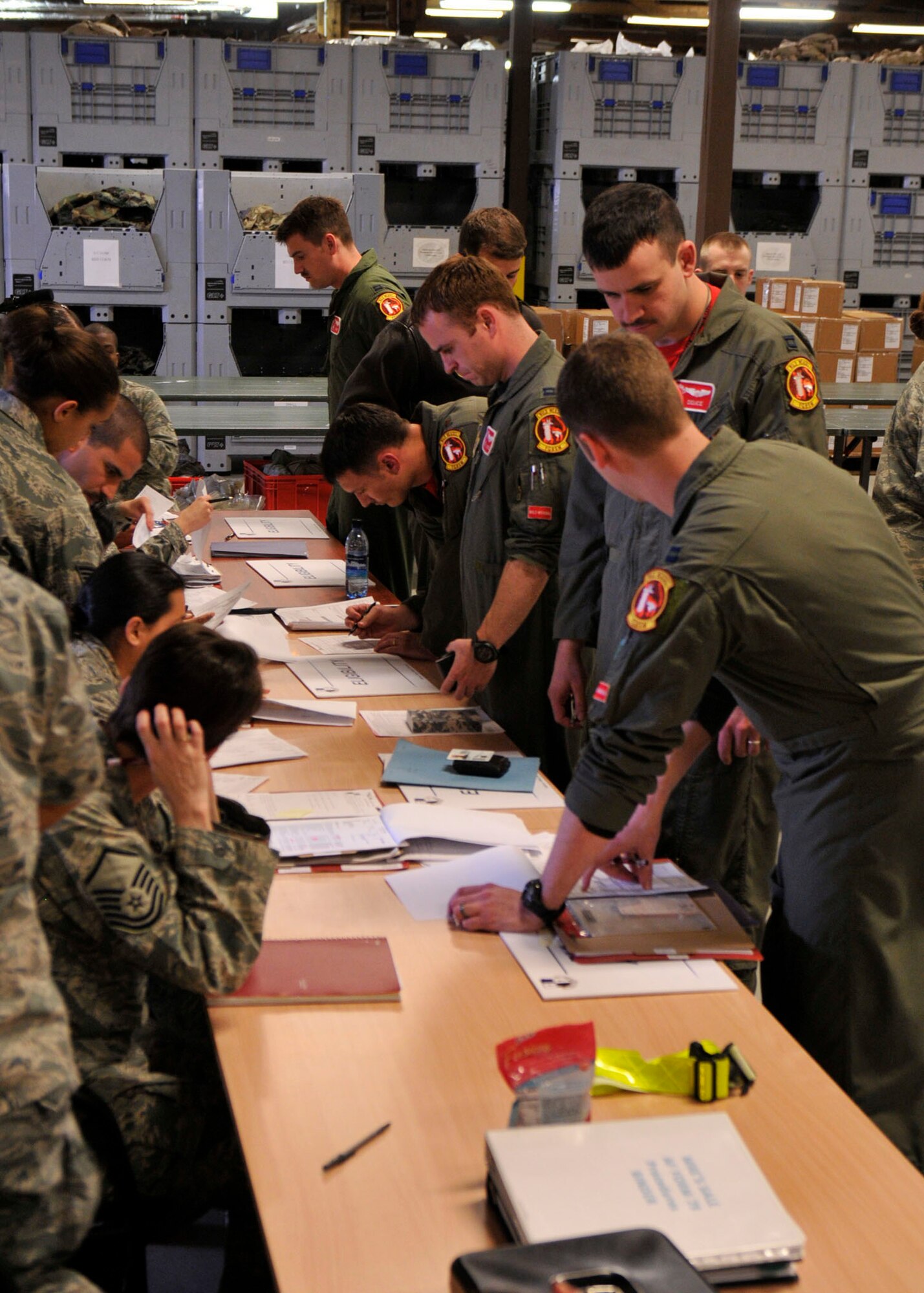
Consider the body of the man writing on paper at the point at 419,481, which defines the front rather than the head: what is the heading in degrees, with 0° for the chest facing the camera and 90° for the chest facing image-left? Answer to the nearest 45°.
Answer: approximately 90°

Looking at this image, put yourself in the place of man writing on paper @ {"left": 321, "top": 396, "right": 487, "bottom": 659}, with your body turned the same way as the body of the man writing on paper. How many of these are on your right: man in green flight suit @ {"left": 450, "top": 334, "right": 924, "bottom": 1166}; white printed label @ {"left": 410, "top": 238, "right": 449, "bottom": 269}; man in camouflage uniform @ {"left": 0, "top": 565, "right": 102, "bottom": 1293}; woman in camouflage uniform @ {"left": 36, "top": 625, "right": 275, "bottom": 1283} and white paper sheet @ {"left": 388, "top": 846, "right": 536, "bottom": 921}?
1

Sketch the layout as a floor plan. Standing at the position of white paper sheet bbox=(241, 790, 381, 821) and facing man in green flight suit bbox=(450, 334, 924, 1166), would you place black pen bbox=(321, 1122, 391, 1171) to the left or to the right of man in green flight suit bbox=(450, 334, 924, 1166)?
right

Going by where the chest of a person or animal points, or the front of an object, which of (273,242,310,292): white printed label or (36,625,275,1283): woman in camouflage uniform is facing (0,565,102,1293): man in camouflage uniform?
the white printed label

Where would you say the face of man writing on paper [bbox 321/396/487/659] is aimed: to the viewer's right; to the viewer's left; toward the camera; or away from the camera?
to the viewer's left

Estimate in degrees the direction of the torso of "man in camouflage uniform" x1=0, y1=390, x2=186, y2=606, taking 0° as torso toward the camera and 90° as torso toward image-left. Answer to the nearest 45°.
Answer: approximately 270°

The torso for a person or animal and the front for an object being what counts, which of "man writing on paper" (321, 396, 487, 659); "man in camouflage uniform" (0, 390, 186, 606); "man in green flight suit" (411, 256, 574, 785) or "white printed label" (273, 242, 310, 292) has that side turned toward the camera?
the white printed label

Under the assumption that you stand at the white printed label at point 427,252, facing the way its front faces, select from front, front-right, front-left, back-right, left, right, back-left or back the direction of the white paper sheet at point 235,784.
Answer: front

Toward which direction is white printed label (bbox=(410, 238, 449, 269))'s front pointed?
toward the camera

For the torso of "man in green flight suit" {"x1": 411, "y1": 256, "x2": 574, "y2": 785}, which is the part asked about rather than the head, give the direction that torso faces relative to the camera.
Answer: to the viewer's left

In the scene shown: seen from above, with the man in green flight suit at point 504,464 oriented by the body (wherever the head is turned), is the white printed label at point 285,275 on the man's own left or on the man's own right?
on the man's own right

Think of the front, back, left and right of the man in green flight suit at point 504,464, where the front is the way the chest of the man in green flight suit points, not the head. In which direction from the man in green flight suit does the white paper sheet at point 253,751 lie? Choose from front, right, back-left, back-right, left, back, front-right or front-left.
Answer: front-left

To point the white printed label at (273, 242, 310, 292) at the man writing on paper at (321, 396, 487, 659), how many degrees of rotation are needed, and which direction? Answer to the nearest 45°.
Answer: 0° — it already faces them

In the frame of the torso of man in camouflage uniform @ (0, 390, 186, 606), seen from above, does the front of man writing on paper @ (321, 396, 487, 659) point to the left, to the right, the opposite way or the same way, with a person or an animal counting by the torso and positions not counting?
the opposite way

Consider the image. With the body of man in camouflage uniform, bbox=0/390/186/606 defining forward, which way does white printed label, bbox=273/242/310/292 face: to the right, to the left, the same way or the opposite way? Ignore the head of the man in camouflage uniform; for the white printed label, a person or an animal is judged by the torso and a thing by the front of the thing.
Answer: to the right

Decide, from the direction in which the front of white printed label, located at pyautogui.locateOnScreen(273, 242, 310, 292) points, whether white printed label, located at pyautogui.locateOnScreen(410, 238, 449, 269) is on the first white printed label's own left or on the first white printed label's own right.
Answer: on the first white printed label's own left

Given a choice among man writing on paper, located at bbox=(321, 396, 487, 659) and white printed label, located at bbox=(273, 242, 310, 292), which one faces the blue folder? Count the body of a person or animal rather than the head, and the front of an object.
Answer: the white printed label

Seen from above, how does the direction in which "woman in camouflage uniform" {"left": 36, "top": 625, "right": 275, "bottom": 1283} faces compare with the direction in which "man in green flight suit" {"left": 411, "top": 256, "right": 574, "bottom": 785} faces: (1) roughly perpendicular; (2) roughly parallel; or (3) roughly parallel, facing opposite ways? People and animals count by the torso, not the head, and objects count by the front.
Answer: roughly parallel, facing opposite ways

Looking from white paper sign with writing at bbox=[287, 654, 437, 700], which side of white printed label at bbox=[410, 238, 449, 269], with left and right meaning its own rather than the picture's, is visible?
front
